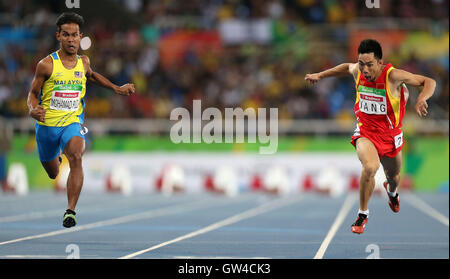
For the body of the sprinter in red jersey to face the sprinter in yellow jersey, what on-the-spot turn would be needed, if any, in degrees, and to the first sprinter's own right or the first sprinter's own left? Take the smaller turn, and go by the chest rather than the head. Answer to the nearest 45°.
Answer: approximately 45° to the first sprinter's own right

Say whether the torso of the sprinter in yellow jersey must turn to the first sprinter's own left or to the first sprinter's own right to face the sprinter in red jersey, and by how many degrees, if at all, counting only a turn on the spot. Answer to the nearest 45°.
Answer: approximately 90° to the first sprinter's own left

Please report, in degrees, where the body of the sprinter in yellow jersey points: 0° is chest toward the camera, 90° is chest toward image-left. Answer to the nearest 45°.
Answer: approximately 0°

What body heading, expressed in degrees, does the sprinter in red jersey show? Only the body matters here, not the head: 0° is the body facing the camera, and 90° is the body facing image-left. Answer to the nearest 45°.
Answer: approximately 45°
